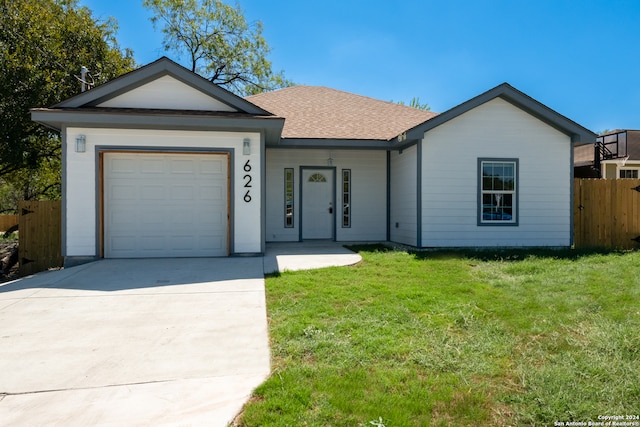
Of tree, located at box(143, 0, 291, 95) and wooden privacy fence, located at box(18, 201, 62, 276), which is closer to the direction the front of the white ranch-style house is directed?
the wooden privacy fence

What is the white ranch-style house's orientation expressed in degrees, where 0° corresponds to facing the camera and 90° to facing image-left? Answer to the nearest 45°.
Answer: approximately 0°

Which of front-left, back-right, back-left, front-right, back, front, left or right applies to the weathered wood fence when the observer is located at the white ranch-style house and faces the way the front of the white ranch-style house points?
back-right

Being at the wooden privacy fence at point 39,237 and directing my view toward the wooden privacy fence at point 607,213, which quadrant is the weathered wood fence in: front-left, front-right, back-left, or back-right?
back-left

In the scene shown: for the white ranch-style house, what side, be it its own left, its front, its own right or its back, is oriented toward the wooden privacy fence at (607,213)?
left

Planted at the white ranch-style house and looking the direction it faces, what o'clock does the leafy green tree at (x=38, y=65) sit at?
The leafy green tree is roughly at 4 o'clock from the white ranch-style house.

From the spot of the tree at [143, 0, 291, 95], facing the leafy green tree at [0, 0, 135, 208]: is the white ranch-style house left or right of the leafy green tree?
left

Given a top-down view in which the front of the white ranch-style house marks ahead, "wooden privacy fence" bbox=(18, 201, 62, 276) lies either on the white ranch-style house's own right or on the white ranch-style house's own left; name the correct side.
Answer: on the white ranch-style house's own right

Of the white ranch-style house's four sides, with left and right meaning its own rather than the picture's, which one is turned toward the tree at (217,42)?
back
